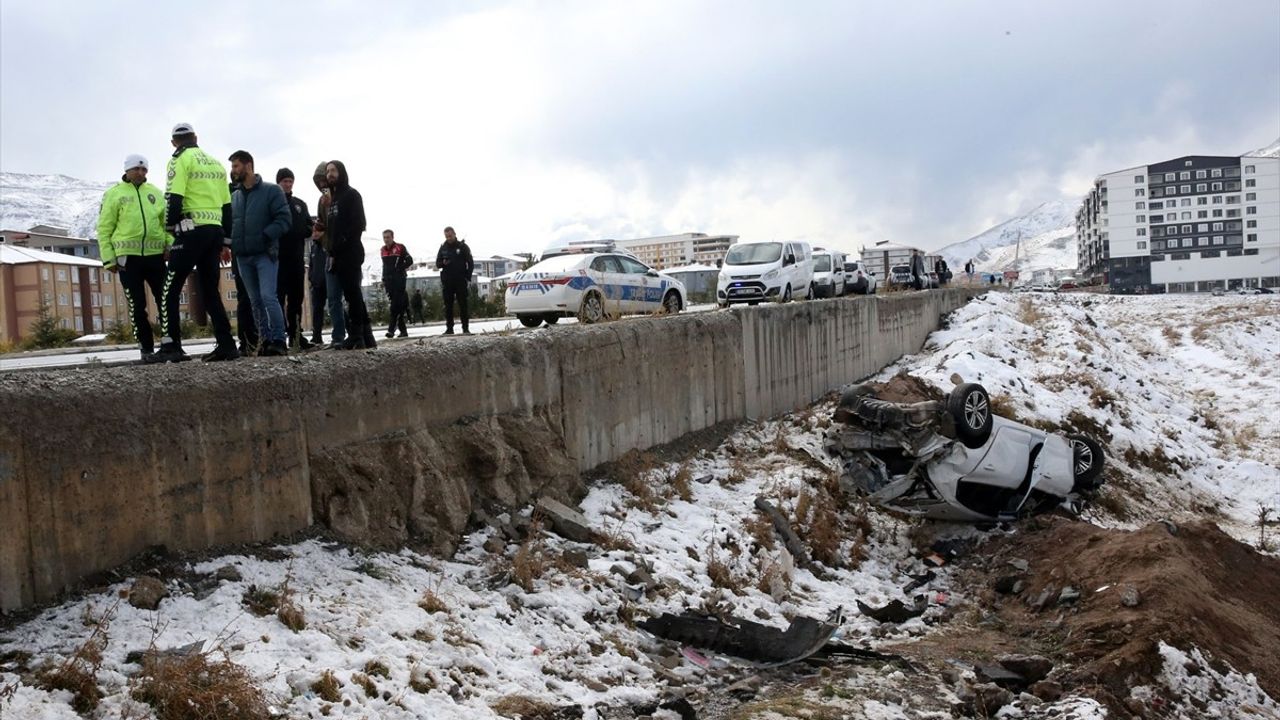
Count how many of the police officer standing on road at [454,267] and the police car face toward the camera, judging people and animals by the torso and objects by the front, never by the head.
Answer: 1

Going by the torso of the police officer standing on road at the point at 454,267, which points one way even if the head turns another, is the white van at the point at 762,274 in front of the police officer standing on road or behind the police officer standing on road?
behind

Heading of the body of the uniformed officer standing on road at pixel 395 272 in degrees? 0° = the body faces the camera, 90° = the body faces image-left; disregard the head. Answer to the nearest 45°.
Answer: approximately 45°

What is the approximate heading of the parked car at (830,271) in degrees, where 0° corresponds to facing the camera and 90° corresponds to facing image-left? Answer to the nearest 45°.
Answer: approximately 45°

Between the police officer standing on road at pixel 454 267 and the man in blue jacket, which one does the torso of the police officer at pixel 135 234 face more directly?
the man in blue jacket
